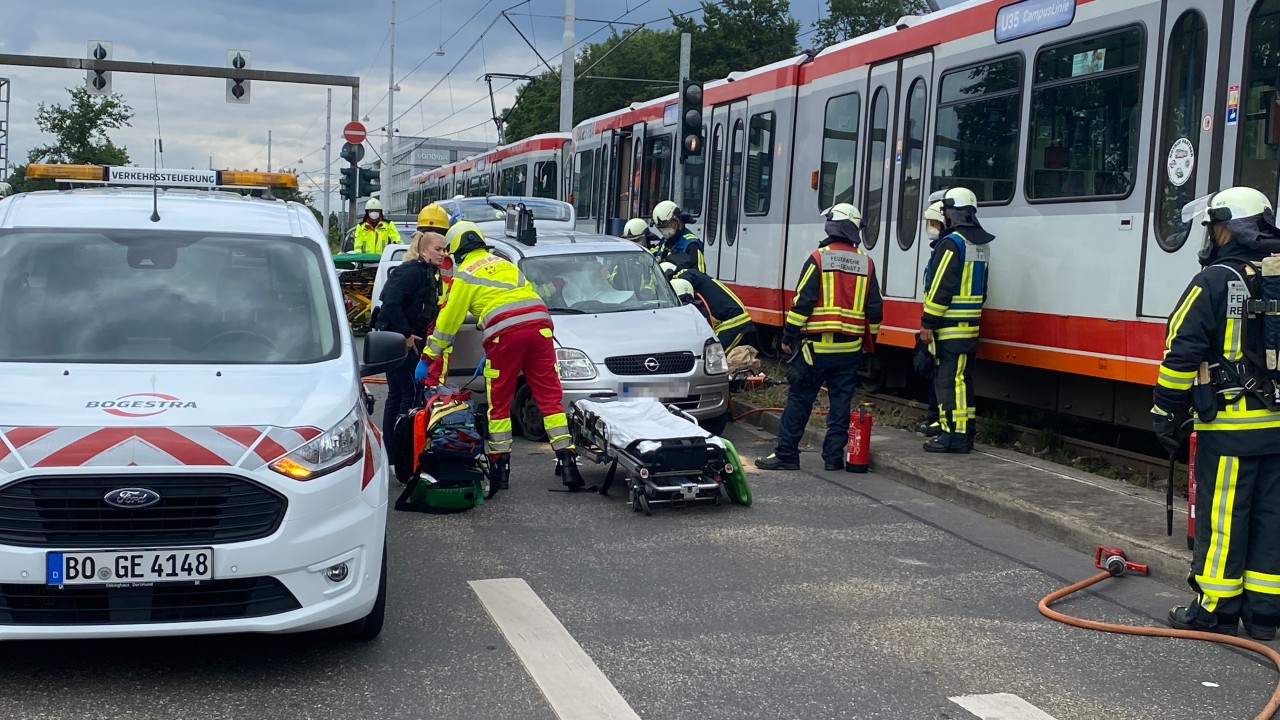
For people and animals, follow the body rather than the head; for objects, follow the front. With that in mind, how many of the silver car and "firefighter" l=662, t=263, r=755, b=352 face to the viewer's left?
1

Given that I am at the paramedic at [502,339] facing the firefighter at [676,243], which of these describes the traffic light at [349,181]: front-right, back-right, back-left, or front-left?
front-left

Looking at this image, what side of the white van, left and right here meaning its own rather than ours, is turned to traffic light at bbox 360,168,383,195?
back

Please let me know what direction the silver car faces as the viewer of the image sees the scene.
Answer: facing the viewer and to the right of the viewer

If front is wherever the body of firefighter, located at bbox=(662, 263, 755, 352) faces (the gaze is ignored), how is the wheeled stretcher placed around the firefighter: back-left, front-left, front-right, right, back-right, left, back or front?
left

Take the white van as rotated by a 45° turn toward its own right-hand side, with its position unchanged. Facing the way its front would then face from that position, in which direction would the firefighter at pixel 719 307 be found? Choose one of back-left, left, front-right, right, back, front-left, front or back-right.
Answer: back

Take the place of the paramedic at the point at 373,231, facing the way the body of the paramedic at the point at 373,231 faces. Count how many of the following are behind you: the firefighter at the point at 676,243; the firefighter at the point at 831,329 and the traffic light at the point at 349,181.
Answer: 1

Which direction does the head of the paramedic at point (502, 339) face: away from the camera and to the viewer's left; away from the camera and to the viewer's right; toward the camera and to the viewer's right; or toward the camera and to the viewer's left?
away from the camera and to the viewer's left

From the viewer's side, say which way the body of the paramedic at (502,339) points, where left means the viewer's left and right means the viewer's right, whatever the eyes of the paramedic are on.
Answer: facing away from the viewer and to the left of the viewer

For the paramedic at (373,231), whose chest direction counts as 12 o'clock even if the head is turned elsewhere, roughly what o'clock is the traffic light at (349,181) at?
The traffic light is roughly at 6 o'clock from the paramedic.

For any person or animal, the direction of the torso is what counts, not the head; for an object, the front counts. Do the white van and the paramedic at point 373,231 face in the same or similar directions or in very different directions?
same or similar directions

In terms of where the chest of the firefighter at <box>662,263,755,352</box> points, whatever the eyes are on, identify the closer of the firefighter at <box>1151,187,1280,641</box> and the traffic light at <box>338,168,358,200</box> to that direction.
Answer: the traffic light

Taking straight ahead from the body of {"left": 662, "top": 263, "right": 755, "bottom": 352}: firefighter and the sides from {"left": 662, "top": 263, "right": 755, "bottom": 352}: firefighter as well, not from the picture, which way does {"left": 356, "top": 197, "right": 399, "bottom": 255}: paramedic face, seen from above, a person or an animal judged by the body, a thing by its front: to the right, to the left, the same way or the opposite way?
to the left

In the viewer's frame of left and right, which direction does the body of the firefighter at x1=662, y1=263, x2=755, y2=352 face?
facing to the left of the viewer

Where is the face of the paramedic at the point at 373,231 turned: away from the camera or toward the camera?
toward the camera

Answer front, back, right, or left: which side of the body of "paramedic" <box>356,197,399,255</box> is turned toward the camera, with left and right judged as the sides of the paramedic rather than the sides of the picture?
front

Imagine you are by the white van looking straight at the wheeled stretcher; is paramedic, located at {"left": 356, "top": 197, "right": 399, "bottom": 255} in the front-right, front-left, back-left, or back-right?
front-left

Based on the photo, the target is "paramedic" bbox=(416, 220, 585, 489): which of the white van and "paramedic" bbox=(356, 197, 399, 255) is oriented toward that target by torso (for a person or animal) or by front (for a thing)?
the "paramedic" bbox=(356, 197, 399, 255)
